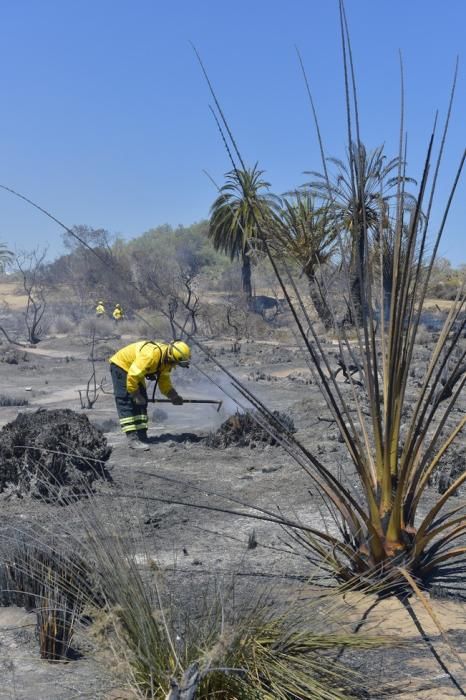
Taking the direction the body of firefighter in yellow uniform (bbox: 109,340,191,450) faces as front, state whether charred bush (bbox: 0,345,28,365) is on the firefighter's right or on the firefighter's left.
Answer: on the firefighter's left

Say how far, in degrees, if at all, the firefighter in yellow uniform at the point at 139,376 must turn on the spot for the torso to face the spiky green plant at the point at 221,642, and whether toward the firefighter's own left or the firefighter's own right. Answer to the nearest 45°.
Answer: approximately 90° to the firefighter's own right

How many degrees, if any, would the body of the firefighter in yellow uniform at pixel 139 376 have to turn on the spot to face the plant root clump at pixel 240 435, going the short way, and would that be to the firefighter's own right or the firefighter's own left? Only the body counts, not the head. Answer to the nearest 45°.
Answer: approximately 45° to the firefighter's own right

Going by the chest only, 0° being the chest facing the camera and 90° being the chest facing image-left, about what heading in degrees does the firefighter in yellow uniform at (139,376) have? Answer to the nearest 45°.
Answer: approximately 270°

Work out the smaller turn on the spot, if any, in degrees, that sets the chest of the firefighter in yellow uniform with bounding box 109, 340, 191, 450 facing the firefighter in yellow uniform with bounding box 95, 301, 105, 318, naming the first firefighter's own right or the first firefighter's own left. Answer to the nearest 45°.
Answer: approximately 90° to the first firefighter's own left

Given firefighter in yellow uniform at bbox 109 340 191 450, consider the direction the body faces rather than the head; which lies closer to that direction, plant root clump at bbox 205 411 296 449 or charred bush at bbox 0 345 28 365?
the plant root clump

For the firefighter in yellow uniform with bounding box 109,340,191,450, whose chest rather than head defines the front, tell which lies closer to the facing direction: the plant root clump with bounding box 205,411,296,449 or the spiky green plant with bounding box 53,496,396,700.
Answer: the plant root clump

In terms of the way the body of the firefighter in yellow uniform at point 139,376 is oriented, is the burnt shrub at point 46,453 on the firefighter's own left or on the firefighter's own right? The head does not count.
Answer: on the firefighter's own right

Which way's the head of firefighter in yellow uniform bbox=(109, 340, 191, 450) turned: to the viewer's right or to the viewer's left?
to the viewer's right
